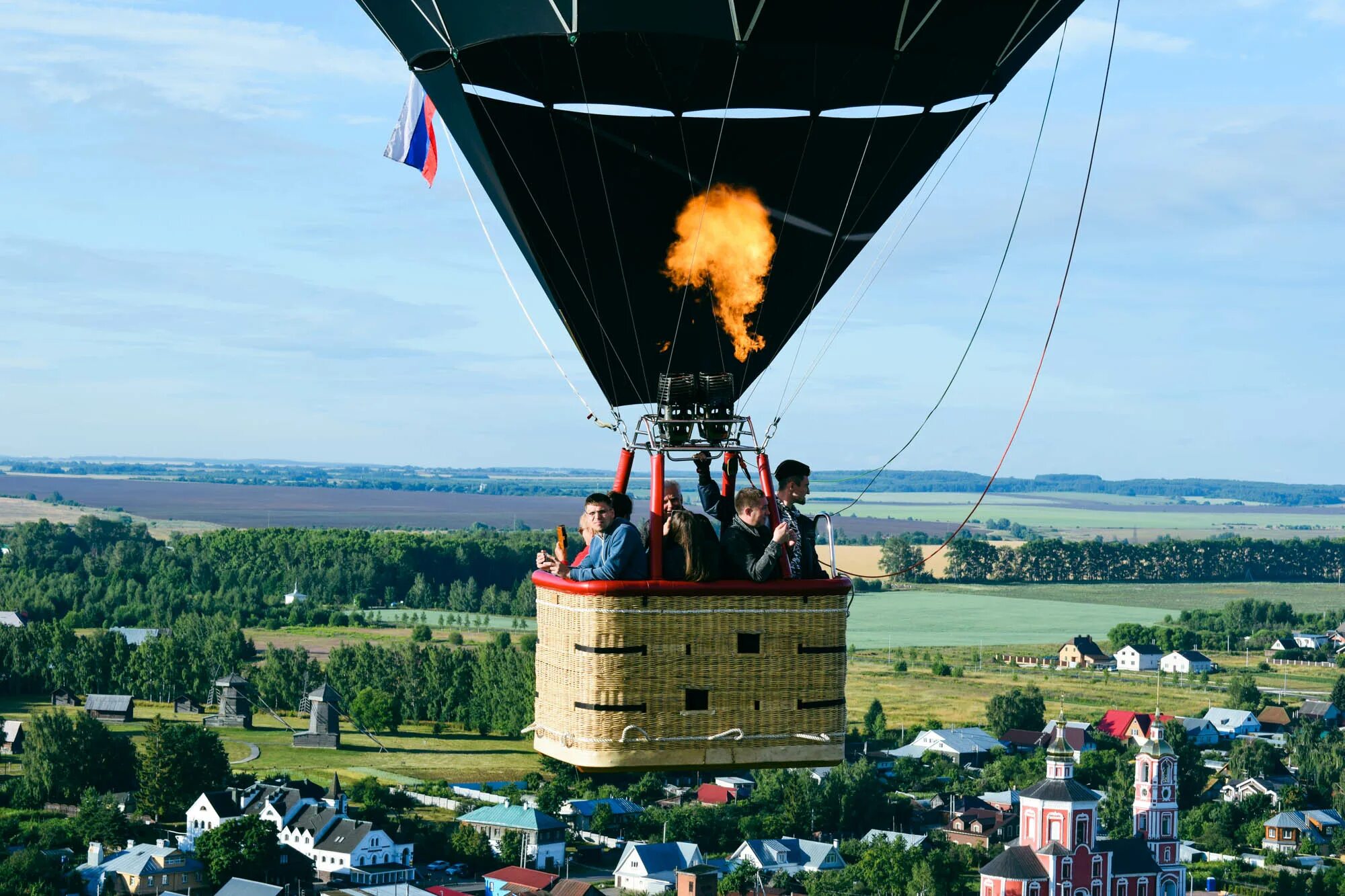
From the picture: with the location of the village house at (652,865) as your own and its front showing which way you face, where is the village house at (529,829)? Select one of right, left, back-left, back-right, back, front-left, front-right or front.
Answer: right

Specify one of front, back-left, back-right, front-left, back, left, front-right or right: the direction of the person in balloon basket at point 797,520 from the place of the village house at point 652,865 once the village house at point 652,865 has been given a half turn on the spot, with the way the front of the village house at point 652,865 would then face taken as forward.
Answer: back-right

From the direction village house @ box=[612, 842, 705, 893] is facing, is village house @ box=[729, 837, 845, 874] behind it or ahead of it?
behind

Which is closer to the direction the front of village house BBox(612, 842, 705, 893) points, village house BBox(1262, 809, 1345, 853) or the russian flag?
the russian flag

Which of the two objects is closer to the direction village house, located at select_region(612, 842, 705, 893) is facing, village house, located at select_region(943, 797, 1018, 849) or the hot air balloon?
the hot air balloon

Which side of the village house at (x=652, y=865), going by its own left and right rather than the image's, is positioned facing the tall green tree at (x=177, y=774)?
right

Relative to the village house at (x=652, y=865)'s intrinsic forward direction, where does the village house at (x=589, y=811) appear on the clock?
the village house at (x=589, y=811) is roughly at 4 o'clock from the village house at (x=652, y=865).

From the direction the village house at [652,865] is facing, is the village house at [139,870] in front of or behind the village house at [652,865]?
in front

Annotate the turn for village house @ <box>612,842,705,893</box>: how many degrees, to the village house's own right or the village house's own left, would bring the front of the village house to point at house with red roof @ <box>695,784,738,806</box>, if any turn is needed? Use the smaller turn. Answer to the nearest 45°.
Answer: approximately 135° to the village house's own right

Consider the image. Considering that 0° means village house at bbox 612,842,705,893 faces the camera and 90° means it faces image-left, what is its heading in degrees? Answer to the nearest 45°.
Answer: approximately 45°

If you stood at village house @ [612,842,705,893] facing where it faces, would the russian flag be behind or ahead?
ahead

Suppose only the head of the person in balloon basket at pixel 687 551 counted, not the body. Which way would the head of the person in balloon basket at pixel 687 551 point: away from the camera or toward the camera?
away from the camera
